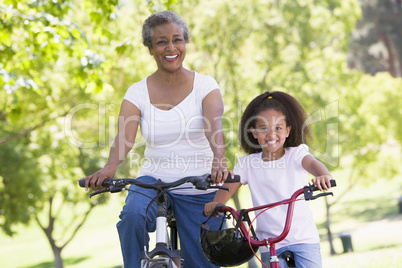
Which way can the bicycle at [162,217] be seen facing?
toward the camera

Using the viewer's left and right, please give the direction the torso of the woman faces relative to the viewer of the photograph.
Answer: facing the viewer

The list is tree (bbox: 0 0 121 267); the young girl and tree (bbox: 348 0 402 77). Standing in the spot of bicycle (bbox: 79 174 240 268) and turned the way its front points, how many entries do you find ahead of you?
0

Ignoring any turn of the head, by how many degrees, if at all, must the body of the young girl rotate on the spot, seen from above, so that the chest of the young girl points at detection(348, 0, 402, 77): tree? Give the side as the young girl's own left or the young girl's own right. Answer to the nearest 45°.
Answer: approximately 180°

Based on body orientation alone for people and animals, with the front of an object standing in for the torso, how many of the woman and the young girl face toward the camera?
2

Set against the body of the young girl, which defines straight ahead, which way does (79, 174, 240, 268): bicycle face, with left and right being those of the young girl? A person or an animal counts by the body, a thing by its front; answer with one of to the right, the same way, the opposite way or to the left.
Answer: the same way

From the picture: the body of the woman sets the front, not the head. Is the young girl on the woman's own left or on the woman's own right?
on the woman's own left

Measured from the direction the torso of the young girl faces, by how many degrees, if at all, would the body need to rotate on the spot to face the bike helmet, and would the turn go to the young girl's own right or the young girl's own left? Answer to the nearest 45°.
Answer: approximately 45° to the young girl's own right

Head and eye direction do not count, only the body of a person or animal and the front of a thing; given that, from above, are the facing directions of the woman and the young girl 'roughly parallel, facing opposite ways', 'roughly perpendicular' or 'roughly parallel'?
roughly parallel

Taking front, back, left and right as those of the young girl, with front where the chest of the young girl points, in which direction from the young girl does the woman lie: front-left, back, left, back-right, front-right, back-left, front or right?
right

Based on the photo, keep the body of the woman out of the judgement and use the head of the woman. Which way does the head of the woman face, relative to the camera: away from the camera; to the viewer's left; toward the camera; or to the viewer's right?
toward the camera

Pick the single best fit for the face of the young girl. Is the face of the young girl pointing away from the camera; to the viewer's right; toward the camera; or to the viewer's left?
toward the camera
